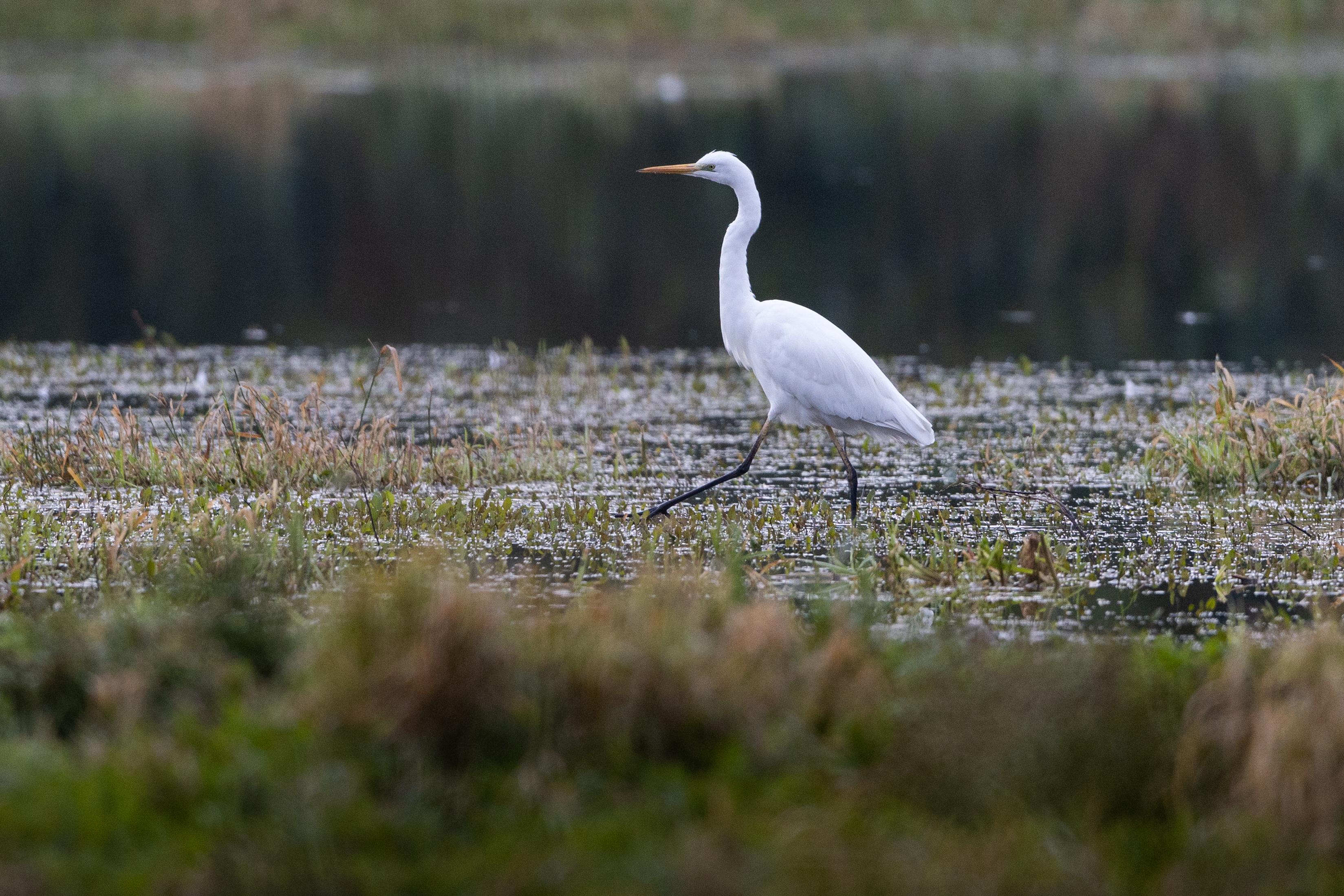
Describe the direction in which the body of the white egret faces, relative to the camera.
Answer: to the viewer's left

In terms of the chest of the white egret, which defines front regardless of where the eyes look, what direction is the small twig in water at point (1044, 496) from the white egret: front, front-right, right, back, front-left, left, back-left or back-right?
back
